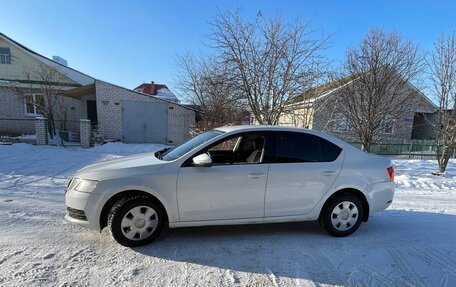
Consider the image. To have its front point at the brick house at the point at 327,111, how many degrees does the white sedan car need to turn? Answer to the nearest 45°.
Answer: approximately 135° to its right

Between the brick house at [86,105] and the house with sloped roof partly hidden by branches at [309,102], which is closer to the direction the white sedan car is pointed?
the brick house

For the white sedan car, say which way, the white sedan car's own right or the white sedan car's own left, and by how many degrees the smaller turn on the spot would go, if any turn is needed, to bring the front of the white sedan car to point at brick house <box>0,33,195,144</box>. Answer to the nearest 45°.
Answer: approximately 45° to the white sedan car's own right

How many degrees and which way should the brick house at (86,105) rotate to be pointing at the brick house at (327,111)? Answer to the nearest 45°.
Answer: approximately 45° to its left

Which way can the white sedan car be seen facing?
to the viewer's left

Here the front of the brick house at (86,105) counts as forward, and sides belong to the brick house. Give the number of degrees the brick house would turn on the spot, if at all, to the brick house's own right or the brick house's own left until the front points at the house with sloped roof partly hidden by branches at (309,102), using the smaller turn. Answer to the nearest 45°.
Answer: approximately 45° to the brick house's own left

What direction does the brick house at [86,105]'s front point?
toward the camera

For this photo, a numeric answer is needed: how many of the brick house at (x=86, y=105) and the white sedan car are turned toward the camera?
1

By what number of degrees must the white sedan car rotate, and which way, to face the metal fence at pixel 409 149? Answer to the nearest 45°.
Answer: approximately 135° to its right

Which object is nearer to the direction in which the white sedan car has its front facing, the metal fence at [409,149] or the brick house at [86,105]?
the brick house

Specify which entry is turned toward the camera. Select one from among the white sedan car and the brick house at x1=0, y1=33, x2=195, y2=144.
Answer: the brick house
